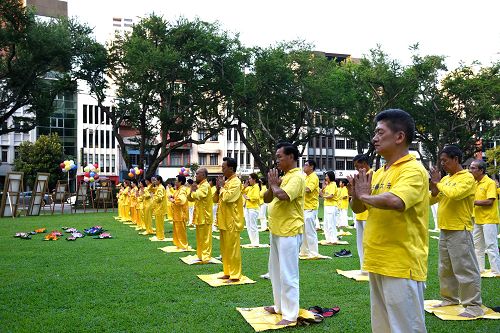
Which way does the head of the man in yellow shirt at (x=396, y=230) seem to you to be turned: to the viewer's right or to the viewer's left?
to the viewer's left

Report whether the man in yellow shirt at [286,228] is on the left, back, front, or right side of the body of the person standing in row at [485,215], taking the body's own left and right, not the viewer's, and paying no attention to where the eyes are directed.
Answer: front

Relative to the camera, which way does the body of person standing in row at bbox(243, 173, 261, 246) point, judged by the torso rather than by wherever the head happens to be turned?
to the viewer's left

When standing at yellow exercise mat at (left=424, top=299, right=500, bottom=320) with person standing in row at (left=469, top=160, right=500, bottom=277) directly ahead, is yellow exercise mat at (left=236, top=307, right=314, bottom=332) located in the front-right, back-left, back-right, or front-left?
back-left

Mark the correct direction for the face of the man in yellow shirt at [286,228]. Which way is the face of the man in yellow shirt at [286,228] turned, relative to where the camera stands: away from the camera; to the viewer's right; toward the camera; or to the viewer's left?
to the viewer's left

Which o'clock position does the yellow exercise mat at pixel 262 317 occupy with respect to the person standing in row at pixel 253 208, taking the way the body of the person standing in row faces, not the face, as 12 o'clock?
The yellow exercise mat is roughly at 9 o'clock from the person standing in row.

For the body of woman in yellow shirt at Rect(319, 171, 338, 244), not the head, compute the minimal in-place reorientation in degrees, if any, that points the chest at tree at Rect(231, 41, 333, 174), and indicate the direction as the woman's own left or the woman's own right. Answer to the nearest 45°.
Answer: approximately 90° to the woman's own right

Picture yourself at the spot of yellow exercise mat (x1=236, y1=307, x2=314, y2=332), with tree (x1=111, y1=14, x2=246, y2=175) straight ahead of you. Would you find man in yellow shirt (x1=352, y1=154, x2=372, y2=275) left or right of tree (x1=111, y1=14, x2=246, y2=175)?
right

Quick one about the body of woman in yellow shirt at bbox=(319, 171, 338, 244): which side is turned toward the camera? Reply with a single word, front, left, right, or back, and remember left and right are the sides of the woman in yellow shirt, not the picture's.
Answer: left

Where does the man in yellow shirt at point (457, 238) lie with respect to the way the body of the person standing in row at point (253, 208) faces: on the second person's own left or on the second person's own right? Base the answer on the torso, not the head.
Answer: on the second person's own left

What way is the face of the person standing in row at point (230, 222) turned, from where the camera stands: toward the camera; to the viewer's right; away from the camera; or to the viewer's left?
to the viewer's left

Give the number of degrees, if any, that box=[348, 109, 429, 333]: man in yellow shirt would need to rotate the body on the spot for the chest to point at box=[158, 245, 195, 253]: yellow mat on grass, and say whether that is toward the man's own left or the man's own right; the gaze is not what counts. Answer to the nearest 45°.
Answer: approximately 90° to the man's own right

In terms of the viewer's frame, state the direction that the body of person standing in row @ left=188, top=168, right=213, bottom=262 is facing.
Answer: to the viewer's left

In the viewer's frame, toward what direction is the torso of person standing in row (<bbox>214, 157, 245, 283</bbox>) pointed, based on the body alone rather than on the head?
to the viewer's left

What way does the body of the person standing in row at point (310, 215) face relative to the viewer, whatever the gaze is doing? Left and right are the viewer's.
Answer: facing to the left of the viewer

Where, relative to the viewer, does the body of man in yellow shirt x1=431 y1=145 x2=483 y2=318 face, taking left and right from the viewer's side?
facing the viewer and to the left of the viewer

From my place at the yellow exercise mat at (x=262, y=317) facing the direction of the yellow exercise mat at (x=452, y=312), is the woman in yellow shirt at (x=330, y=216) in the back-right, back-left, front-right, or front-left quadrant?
front-left
